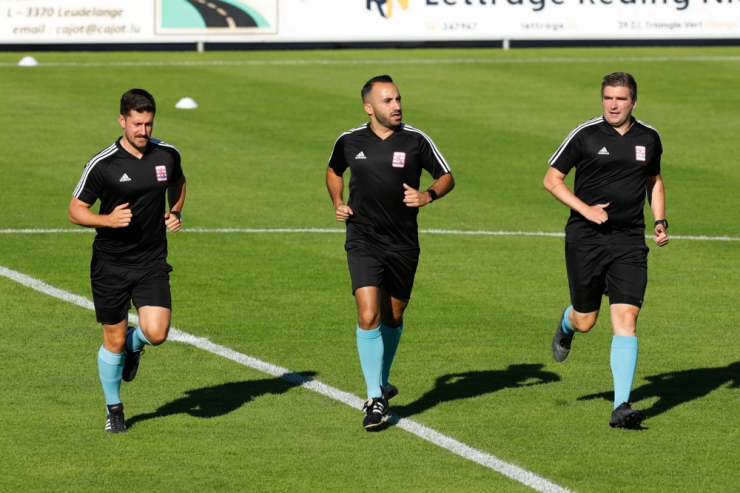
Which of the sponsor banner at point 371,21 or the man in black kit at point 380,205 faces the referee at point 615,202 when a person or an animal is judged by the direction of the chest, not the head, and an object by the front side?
the sponsor banner

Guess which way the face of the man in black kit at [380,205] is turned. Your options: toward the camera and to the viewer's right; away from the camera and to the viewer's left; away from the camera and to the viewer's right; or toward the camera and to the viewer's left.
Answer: toward the camera and to the viewer's right

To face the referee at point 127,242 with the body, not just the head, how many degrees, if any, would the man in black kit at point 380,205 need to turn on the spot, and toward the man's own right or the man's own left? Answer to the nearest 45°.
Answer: approximately 90° to the man's own right

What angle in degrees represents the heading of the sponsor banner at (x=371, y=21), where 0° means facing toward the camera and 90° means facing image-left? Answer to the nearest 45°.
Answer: approximately 0°

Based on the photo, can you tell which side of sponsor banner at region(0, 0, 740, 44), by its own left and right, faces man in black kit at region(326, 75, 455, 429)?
front

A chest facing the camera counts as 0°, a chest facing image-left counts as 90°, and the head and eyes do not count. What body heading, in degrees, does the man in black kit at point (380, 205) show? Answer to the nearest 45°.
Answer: approximately 0°

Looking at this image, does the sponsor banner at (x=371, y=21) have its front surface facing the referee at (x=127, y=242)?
yes

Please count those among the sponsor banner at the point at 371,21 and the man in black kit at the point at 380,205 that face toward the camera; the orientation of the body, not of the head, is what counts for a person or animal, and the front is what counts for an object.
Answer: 2

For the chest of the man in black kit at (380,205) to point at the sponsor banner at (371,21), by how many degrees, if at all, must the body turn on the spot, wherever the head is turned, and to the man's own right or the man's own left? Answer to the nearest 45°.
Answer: approximately 180°
